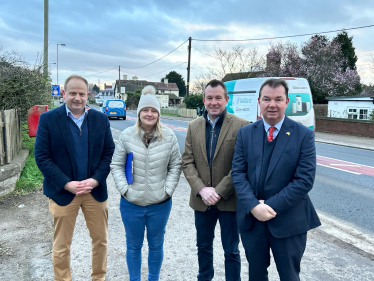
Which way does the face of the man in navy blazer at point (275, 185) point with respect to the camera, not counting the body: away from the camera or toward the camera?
toward the camera

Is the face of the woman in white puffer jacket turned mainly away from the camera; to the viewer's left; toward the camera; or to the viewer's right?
toward the camera

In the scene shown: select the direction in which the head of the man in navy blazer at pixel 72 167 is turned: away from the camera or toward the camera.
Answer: toward the camera

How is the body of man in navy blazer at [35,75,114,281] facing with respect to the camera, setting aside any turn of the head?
toward the camera

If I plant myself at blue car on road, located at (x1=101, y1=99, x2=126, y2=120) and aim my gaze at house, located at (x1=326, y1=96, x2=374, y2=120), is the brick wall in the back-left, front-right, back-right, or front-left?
front-right

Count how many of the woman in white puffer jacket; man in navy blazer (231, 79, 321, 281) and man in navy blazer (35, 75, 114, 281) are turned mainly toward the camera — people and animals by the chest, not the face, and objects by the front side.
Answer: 3

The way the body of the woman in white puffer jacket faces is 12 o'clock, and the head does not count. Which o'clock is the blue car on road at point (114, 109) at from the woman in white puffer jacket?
The blue car on road is roughly at 6 o'clock from the woman in white puffer jacket.

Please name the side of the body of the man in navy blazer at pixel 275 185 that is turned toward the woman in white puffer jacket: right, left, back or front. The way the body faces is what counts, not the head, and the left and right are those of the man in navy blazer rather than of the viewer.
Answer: right

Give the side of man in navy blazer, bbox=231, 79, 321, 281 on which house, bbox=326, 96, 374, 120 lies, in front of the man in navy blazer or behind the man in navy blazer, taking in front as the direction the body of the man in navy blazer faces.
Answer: behind

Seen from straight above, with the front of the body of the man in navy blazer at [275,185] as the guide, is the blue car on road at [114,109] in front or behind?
behind

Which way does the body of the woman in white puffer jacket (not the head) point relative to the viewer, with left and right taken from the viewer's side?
facing the viewer

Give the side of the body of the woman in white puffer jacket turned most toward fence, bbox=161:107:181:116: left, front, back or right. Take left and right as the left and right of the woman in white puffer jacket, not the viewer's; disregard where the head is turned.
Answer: back
